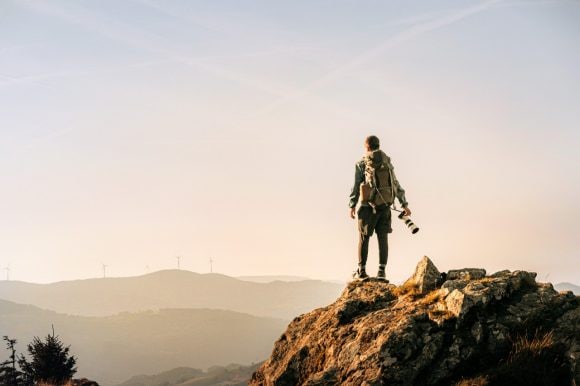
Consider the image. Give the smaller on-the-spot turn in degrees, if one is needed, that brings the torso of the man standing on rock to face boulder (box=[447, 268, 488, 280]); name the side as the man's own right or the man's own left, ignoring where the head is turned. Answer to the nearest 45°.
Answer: approximately 135° to the man's own right

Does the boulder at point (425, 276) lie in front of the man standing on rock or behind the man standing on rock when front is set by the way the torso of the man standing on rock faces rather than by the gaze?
behind

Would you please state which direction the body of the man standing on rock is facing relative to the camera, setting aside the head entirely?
away from the camera
